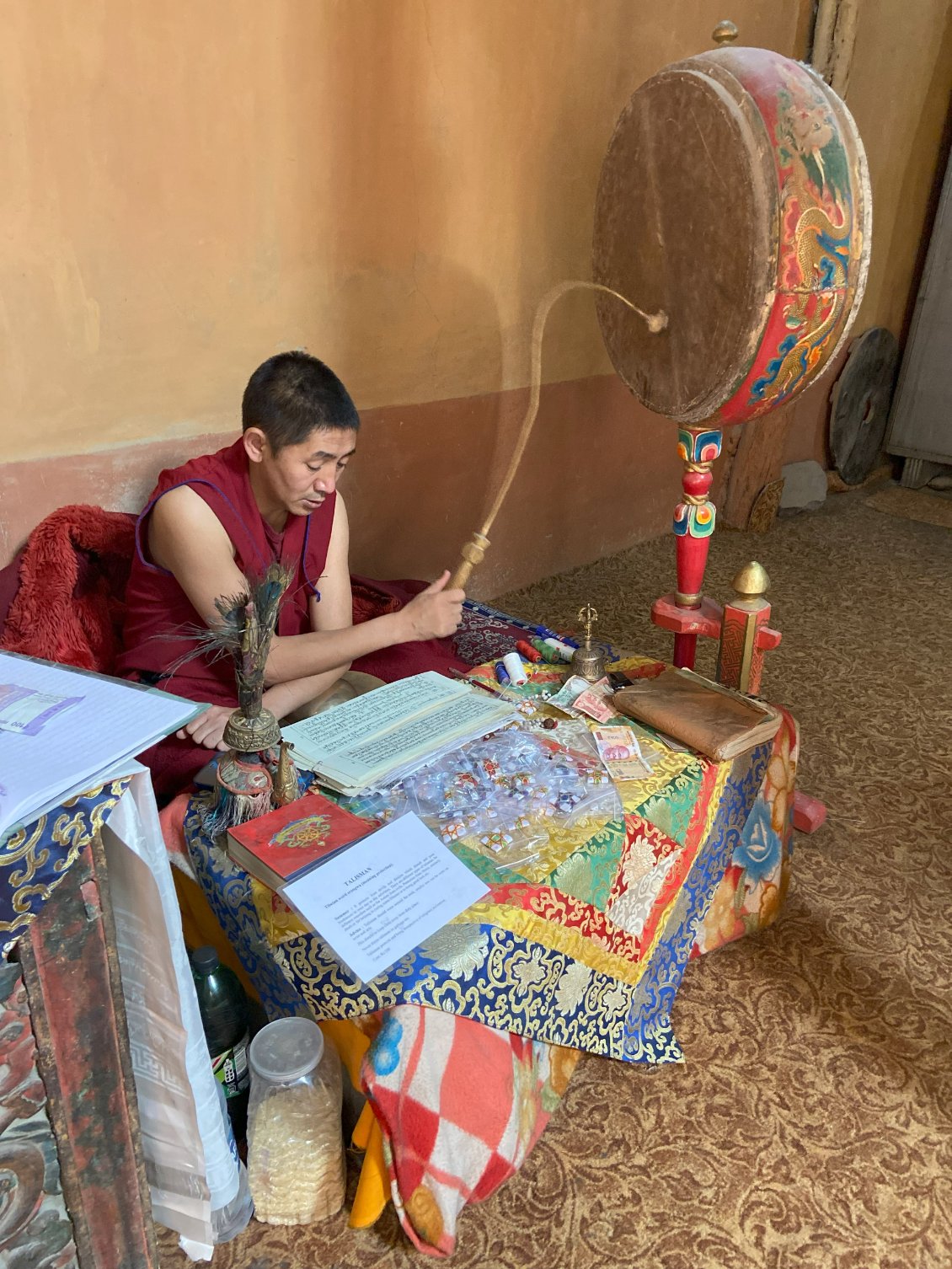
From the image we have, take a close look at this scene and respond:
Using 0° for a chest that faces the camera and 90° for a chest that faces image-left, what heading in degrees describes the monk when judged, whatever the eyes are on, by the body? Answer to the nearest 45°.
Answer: approximately 315°

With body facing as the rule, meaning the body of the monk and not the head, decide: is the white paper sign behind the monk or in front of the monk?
in front

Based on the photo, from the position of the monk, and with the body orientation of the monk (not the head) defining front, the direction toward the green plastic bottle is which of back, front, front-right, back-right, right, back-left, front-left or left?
front-right

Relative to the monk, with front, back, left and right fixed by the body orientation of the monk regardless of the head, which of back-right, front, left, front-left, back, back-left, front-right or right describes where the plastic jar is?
front-right

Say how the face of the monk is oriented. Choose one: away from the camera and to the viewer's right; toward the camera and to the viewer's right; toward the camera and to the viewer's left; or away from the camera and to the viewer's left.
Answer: toward the camera and to the viewer's right

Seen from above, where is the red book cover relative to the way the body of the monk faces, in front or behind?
in front
